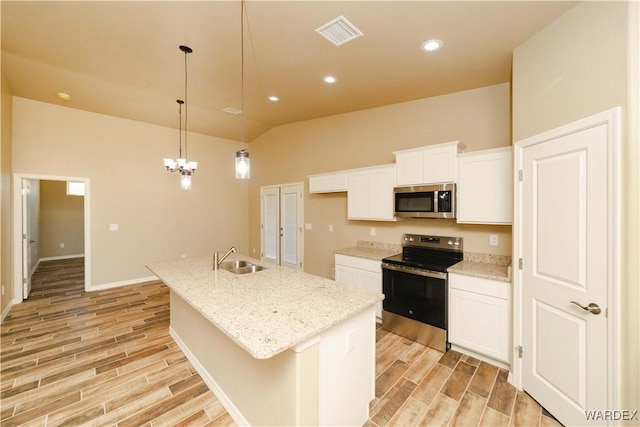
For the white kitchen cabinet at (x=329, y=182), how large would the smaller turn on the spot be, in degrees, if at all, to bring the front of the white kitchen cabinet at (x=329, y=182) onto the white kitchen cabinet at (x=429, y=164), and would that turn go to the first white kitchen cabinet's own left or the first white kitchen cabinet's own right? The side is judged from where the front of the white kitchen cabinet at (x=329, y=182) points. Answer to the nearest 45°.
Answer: approximately 90° to the first white kitchen cabinet's own left

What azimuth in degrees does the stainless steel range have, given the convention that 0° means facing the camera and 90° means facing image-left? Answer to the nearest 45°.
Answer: approximately 45°

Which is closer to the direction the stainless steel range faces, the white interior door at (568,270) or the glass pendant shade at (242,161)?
the glass pendant shade

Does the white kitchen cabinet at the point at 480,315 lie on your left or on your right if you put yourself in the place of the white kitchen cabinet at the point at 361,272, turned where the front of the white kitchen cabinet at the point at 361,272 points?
on your left

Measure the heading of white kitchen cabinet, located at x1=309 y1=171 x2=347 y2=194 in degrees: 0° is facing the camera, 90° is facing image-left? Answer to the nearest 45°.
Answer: approximately 45°

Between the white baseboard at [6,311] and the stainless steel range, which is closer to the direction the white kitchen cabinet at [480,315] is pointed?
the white baseboard

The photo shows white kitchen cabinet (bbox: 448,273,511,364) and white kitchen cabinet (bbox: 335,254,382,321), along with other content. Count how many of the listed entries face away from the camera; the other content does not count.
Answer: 0
